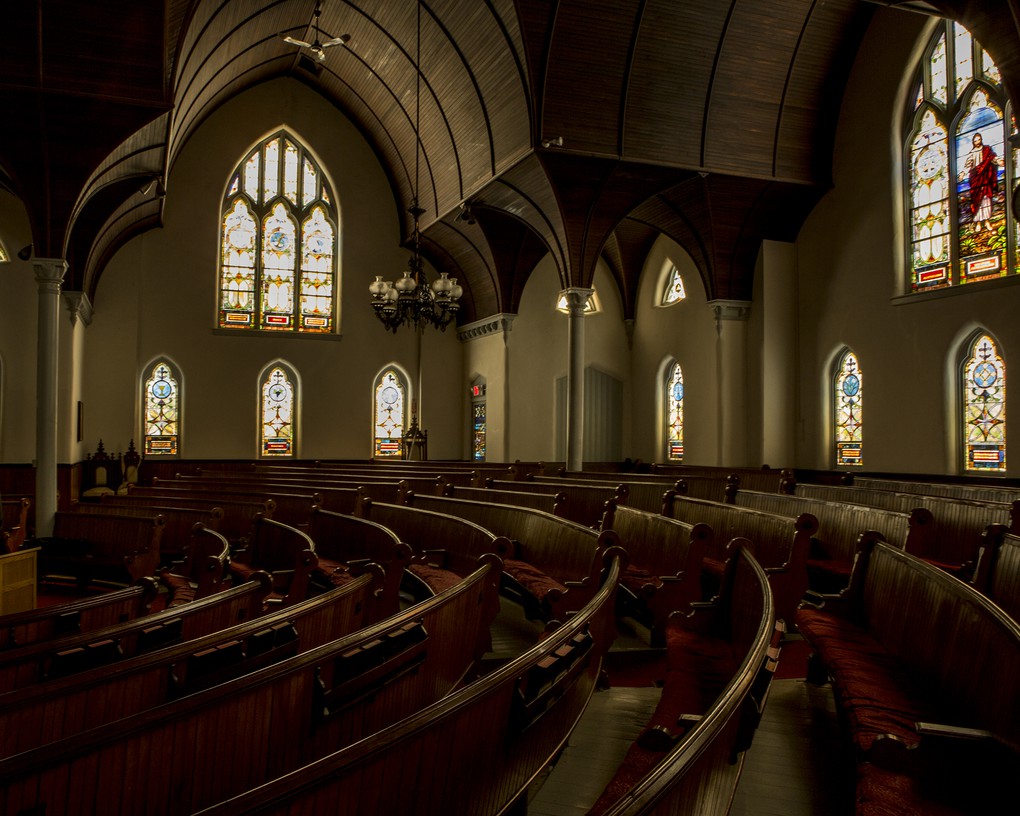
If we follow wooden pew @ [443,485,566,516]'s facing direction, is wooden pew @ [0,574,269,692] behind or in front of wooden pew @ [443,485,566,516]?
in front

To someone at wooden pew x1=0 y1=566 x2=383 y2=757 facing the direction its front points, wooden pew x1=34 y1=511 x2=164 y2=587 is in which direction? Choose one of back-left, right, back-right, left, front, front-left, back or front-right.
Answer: front-right

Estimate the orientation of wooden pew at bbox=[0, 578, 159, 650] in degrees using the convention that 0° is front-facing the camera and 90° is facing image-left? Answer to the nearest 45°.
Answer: approximately 135°

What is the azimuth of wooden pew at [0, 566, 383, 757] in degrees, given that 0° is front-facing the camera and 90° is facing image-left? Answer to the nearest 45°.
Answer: approximately 135°

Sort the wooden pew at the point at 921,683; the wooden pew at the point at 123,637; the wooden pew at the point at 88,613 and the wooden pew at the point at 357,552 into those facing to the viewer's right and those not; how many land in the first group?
0

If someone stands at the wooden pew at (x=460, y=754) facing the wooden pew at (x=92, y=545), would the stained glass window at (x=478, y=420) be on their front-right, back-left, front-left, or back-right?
front-right

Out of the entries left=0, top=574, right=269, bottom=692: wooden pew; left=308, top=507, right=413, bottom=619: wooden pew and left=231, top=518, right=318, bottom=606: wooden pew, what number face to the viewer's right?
0

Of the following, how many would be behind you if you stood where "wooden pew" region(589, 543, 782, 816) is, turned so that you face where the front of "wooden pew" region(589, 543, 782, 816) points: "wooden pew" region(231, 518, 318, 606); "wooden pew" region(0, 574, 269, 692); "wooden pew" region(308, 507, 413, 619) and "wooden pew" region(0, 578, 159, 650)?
0

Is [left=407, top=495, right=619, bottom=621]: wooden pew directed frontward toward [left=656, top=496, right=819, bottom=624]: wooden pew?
no

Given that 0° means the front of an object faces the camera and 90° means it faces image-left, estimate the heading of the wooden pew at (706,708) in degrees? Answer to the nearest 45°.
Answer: approximately 90°

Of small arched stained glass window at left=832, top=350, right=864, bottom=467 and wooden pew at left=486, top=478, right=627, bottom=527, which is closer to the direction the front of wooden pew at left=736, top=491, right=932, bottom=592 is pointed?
the wooden pew

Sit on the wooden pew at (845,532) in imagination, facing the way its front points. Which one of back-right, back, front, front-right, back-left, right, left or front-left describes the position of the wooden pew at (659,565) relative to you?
front

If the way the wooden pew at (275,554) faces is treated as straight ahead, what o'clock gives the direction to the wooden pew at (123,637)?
the wooden pew at (123,637) is roughly at 11 o'clock from the wooden pew at (275,554).

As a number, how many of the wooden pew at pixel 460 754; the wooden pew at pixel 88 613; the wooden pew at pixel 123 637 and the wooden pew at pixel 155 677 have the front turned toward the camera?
0
